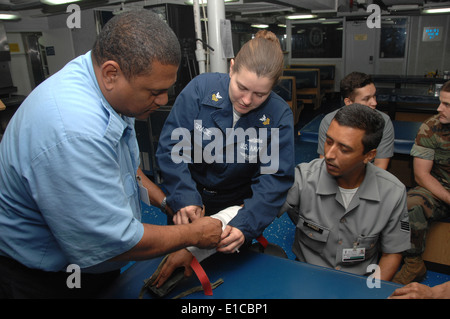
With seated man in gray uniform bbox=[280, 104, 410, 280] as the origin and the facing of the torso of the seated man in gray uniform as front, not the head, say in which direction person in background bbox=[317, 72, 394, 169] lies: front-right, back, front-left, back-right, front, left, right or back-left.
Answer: back-right

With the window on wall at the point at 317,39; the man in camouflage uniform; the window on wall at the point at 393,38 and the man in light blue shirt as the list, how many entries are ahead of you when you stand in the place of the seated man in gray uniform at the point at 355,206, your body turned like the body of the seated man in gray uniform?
1

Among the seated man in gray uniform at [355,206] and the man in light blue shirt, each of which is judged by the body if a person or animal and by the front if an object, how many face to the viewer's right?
1

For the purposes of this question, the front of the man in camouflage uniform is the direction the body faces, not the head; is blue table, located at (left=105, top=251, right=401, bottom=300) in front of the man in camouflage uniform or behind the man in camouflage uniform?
in front

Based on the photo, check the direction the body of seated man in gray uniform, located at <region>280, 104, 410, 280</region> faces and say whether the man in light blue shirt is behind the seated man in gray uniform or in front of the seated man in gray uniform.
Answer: in front

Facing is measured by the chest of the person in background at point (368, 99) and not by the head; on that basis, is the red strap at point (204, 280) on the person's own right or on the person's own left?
on the person's own right

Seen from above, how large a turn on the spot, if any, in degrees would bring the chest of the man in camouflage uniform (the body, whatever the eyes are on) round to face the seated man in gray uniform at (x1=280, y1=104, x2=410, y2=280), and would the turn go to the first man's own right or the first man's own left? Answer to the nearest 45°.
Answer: approximately 45° to the first man's own left

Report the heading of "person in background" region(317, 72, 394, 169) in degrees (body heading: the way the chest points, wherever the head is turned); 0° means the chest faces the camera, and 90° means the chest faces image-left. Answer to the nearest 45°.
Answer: approximately 315°

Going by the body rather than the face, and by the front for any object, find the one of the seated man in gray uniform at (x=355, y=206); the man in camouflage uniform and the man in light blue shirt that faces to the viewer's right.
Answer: the man in light blue shirt

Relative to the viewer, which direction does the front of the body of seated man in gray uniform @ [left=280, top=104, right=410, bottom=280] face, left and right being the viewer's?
facing the viewer and to the left of the viewer

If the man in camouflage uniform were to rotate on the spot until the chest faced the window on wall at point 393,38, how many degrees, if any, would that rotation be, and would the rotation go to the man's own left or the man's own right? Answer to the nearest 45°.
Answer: approximately 135° to the man's own right

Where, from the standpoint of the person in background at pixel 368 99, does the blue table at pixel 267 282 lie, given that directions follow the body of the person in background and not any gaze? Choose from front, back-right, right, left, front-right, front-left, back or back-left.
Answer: front-right

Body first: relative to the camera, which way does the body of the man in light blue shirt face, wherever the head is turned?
to the viewer's right

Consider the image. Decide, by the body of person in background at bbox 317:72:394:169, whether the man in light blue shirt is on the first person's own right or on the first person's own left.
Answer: on the first person's own right
